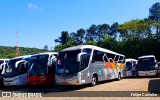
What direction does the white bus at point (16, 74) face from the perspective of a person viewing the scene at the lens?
facing the viewer and to the left of the viewer

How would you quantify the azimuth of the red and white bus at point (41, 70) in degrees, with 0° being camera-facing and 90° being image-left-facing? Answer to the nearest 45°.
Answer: approximately 45°

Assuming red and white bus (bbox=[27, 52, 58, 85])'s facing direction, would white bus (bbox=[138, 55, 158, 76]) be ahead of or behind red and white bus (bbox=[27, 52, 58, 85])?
behind

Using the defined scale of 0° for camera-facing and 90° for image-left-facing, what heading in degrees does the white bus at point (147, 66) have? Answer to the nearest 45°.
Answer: approximately 0°

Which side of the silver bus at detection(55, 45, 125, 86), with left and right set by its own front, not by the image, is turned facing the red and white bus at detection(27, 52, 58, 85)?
right

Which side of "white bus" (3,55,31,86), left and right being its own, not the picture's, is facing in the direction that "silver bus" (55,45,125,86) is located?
left

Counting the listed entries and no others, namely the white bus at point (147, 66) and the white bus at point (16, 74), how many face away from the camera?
0
